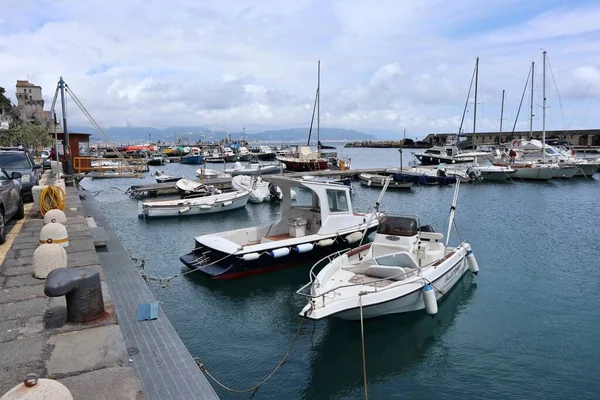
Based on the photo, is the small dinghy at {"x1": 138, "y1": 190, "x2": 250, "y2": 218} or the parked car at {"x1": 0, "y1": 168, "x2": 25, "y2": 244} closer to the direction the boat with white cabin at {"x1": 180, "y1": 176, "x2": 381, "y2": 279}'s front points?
the small dinghy

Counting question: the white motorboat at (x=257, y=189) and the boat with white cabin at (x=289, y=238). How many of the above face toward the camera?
0

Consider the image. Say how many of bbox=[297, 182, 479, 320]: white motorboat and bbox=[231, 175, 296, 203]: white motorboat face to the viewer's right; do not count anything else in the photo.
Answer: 0

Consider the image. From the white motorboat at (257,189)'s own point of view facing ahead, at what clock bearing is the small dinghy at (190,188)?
The small dinghy is roughly at 11 o'clock from the white motorboat.

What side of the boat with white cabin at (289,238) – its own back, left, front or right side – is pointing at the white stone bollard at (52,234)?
back

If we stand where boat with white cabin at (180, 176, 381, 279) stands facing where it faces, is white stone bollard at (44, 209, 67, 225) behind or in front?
behind

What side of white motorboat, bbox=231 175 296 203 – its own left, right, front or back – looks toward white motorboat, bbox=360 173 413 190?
right

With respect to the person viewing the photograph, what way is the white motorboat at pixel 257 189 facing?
facing away from the viewer and to the left of the viewer

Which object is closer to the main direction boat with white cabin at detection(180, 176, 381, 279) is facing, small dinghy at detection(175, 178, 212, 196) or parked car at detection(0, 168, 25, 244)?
the small dinghy
